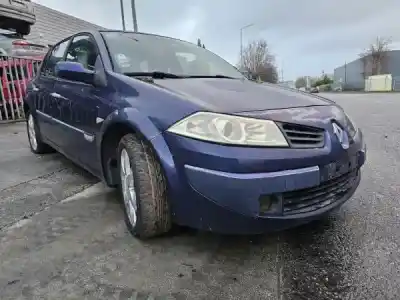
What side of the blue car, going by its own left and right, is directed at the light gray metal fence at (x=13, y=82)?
back
